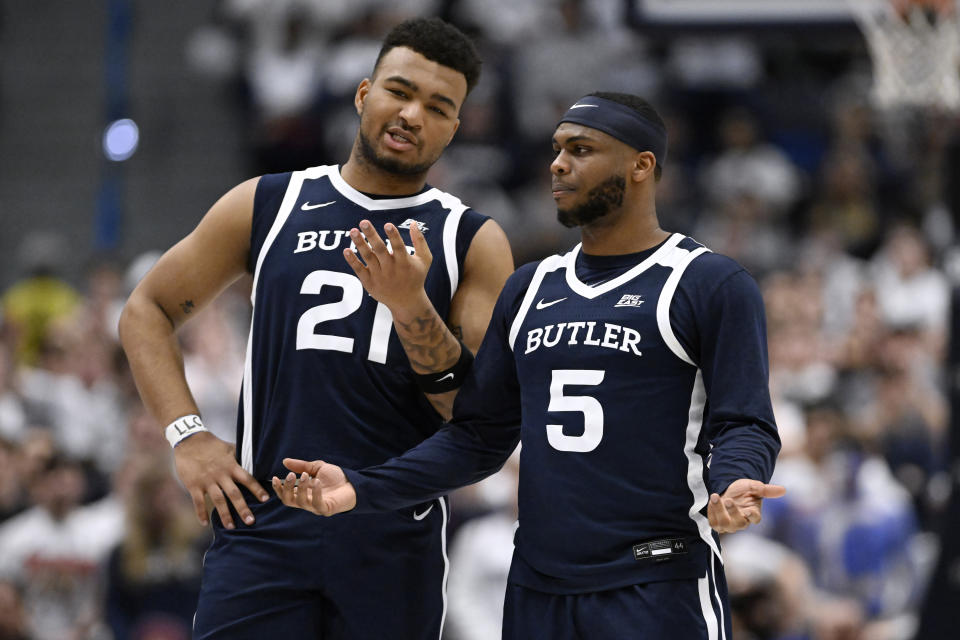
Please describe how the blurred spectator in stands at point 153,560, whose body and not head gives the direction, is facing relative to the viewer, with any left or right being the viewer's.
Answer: facing the viewer

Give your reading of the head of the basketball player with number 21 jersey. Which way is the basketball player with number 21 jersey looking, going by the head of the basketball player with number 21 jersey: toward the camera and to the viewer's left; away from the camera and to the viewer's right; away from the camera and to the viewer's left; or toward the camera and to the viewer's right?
toward the camera and to the viewer's right

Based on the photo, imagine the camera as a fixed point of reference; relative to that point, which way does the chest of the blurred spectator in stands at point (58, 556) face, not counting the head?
toward the camera

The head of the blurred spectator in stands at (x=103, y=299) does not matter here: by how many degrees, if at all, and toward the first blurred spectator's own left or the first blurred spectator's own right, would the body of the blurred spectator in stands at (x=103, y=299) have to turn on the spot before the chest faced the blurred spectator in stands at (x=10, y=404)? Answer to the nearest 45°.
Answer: approximately 45° to the first blurred spectator's own right

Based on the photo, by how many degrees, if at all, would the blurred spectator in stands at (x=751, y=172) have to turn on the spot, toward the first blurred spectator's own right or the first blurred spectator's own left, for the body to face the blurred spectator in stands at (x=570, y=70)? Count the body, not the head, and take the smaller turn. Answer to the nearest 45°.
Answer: approximately 90° to the first blurred spectator's own right

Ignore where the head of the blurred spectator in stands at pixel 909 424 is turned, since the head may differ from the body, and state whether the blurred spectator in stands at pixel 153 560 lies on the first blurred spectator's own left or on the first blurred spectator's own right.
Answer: on the first blurred spectator's own right

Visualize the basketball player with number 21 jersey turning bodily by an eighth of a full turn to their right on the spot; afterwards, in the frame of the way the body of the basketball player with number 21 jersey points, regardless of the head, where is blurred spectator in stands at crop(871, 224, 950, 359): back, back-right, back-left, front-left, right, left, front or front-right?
back

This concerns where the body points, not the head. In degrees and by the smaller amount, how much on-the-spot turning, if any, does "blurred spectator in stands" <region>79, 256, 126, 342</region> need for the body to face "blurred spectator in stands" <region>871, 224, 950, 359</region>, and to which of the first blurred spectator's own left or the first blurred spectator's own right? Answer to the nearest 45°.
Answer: approximately 90° to the first blurred spectator's own left

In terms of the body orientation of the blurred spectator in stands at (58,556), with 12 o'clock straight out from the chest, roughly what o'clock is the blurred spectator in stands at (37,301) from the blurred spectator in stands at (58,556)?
the blurred spectator in stands at (37,301) is roughly at 6 o'clock from the blurred spectator in stands at (58,556).

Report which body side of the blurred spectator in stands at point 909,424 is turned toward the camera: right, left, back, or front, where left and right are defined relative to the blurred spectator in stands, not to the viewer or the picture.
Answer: front

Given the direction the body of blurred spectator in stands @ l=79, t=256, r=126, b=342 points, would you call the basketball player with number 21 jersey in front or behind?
in front

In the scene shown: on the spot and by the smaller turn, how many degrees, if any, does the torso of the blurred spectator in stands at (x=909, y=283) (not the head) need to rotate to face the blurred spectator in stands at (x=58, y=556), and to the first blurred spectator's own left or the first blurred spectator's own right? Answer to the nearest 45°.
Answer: approximately 45° to the first blurred spectator's own right
